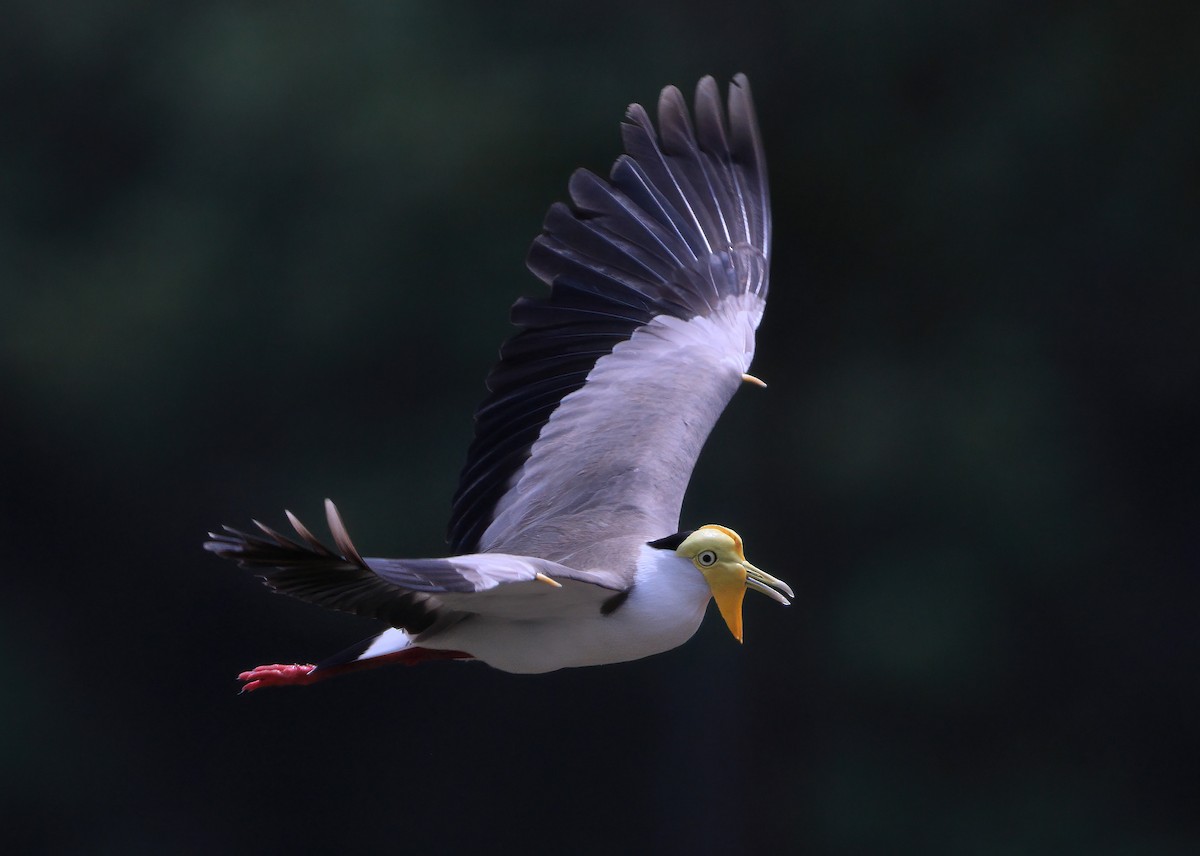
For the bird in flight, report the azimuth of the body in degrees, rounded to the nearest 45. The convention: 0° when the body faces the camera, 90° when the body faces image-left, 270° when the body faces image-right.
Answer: approximately 270°
